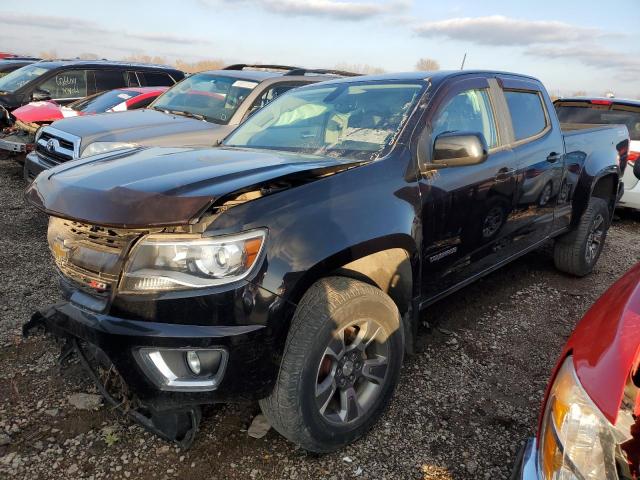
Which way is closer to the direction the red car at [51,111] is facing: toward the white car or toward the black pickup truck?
the black pickup truck

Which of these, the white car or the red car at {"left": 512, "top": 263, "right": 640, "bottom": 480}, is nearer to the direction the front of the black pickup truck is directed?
the red car

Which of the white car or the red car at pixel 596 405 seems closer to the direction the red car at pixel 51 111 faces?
the red car

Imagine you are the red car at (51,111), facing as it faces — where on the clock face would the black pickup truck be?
The black pickup truck is roughly at 10 o'clock from the red car.

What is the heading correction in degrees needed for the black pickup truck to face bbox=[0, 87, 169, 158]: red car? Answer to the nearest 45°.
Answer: approximately 90° to its right

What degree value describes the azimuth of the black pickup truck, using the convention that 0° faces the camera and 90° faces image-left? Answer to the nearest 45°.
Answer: approximately 45°

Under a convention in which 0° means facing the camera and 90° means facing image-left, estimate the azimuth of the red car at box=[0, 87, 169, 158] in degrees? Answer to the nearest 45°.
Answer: approximately 45°

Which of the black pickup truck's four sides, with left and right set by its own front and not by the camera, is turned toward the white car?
back

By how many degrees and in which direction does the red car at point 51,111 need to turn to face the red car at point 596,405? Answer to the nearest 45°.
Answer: approximately 45° to its left
